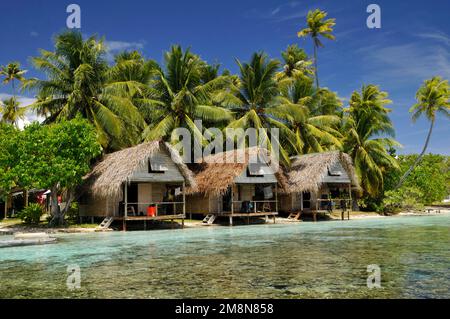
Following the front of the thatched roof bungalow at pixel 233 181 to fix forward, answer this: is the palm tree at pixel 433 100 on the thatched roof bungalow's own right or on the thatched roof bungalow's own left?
on the thatched roof bungalow's own left

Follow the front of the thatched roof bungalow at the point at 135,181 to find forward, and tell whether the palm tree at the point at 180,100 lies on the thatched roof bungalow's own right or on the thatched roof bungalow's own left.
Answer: on the thatched roof bungalow's own left

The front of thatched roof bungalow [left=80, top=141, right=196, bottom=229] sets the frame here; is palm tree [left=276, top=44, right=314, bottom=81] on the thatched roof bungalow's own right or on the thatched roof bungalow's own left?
on the thatched roof bungalow's own left

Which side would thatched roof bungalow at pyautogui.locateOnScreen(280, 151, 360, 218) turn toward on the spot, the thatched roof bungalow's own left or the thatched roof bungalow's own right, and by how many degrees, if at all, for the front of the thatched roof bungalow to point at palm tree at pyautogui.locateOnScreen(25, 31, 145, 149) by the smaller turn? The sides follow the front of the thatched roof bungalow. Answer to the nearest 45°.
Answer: approximately 90° to the thatched roof bungalow's own right

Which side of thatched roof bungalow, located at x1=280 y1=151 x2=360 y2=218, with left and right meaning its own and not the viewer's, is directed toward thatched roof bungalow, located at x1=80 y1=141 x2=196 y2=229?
right

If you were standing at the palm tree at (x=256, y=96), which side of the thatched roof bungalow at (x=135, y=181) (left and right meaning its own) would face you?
left

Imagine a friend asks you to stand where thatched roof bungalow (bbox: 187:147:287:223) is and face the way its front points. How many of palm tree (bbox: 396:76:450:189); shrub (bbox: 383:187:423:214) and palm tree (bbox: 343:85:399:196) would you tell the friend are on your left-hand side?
3

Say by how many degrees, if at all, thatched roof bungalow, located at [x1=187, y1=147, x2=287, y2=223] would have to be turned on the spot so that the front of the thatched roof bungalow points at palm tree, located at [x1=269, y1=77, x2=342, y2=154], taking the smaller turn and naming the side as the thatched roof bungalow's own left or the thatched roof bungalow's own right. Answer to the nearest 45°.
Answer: approximately 90° to the thatched roof bungalow's own left

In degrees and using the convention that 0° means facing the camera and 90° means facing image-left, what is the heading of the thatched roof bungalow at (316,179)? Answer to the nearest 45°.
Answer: approximately 315°
